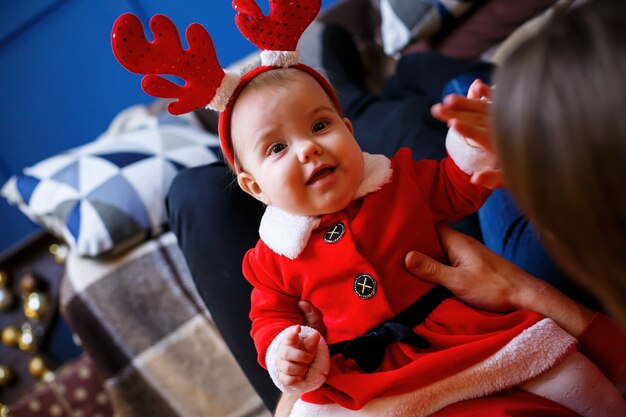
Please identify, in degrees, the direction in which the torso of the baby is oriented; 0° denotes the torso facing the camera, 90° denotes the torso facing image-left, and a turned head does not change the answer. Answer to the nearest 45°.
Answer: approximately 0°

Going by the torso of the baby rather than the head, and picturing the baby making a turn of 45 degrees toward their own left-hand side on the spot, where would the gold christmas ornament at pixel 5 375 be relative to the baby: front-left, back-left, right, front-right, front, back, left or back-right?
back

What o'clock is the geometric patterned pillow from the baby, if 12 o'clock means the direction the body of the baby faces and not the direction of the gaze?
The geometric patterned pillow is roughly at 5 o'clock from the baby.

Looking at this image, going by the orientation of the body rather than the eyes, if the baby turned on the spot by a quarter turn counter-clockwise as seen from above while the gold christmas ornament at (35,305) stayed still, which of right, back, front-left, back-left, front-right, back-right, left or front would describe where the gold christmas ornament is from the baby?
back-left

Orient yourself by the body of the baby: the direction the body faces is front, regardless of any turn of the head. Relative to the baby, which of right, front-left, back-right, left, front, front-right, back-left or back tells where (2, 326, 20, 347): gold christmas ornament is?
back-right

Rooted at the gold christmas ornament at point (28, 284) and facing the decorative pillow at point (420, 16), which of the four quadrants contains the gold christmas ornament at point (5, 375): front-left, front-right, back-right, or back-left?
back-right

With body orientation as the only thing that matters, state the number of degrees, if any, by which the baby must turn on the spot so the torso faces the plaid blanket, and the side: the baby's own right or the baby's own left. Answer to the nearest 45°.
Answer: approximately 135° to the baby's own right

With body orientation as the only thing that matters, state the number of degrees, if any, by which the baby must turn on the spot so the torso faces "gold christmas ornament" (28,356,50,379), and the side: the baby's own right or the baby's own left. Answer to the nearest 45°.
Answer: approximately 135° to the baby's own right
